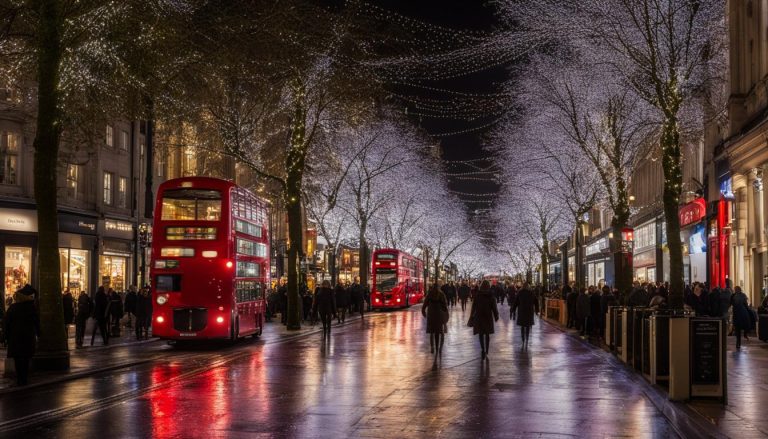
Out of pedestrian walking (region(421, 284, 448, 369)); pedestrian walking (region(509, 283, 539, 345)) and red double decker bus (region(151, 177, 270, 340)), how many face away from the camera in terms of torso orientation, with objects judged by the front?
2

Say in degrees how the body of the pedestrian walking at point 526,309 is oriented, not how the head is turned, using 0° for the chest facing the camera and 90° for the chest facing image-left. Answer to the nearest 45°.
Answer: approximately 180°

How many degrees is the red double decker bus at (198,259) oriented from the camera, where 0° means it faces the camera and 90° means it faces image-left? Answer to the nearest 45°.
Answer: approximately 0°

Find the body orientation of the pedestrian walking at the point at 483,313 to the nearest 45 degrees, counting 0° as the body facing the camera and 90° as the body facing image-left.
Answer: approximately 180°

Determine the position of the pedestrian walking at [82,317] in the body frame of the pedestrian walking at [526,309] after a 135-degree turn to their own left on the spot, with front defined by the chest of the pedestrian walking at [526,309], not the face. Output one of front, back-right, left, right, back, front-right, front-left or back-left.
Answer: front-right

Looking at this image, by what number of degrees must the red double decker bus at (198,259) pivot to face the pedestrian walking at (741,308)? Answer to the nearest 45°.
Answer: approximately 90° to its left

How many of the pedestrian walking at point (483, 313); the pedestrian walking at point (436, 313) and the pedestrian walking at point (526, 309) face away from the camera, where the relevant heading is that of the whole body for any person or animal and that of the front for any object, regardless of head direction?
3

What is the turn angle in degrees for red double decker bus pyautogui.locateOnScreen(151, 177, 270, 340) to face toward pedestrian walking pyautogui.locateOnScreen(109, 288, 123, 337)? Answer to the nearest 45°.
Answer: approximately 135° to its right

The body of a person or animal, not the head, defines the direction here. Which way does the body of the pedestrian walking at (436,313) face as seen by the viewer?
away from the camera

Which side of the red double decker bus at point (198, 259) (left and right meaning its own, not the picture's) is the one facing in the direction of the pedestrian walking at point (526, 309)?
left

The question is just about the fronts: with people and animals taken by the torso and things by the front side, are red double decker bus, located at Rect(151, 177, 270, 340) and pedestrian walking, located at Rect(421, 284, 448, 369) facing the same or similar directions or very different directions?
very different directions
